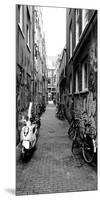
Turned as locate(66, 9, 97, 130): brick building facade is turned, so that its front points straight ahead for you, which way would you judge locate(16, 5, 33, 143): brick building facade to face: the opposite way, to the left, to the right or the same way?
the opposite way

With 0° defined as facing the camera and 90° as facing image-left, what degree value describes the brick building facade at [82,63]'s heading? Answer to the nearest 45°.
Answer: approximately 90°

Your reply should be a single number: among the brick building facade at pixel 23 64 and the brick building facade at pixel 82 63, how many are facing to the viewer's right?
1

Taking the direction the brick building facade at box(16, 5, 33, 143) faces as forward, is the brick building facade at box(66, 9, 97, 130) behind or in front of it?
in front

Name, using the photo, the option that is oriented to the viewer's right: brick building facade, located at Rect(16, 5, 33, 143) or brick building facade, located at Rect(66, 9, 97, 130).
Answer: brick building facade, located at Rect(16, 5, 33, 143)

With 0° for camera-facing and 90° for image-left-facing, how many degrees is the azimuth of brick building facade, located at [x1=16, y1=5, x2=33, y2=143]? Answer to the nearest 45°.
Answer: approximately 270°
